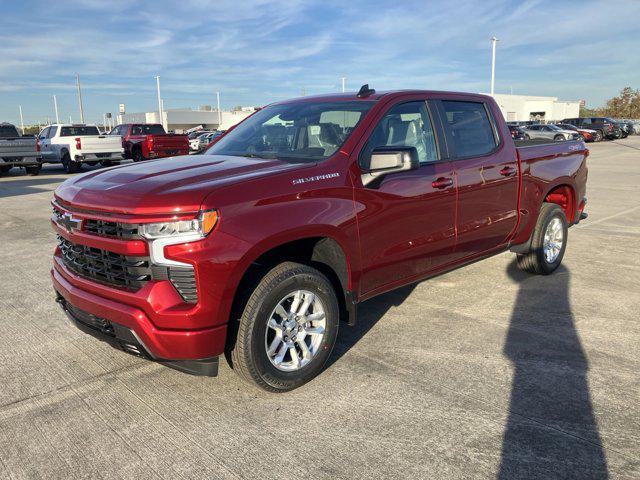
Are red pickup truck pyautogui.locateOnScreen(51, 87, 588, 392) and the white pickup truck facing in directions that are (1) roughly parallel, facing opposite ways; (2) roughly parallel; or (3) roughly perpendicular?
roughly perpendicular

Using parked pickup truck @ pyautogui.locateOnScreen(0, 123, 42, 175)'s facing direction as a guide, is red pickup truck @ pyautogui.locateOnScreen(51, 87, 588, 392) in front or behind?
behind

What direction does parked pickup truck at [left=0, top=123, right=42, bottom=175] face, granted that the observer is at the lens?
facing away from the viewer and to the left of the viewer

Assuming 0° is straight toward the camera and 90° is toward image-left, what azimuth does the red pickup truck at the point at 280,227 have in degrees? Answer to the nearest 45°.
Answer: approximately 45°

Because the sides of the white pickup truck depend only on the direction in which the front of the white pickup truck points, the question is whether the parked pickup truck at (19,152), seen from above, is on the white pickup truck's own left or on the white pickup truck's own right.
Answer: on the white pickup truck's own left

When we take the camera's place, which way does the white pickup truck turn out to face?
facing away from the viewer and to the left of the viewer

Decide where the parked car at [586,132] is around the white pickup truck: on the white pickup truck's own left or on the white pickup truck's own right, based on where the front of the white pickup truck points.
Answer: on the white pickup truck's own right

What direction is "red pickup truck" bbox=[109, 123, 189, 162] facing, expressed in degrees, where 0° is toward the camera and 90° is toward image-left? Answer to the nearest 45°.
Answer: approximately 135°

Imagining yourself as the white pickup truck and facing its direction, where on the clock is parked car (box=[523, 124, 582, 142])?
The parked car is roughly at 4 o'clock from the white pickup truck.
